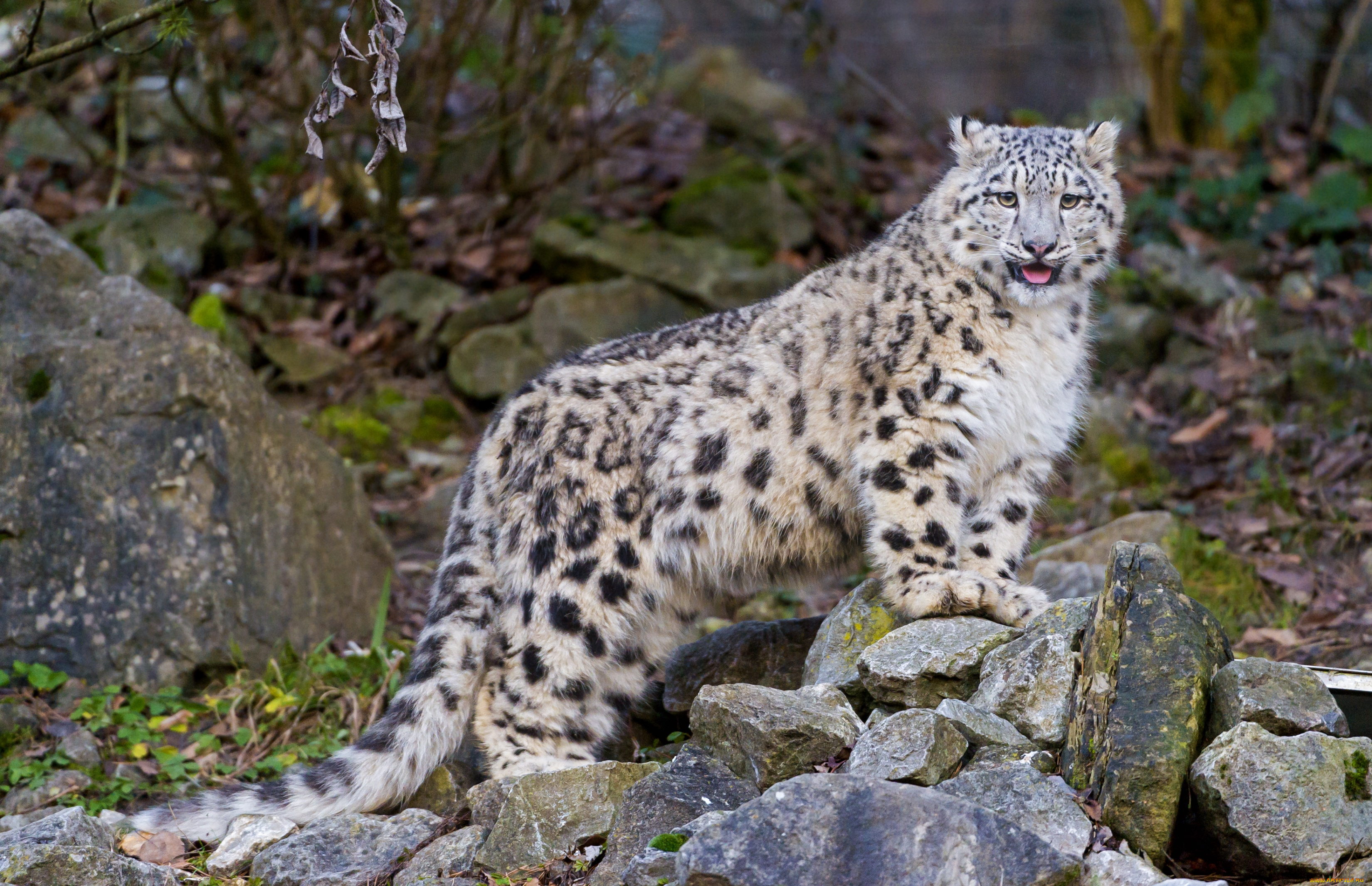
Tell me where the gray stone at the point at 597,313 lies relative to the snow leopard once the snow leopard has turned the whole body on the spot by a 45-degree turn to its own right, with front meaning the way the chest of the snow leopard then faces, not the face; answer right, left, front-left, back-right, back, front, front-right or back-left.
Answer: back-left

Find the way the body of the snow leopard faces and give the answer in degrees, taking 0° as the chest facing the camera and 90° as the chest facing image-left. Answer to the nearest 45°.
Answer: approximately 270°

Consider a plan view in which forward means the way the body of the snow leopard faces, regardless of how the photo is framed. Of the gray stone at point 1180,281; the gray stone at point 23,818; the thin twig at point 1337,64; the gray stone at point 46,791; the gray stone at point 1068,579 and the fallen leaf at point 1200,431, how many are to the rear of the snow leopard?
2

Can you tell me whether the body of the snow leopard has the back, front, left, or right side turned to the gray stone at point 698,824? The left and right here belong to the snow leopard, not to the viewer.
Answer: right

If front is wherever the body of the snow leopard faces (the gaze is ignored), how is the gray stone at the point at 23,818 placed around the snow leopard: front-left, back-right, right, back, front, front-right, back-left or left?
back

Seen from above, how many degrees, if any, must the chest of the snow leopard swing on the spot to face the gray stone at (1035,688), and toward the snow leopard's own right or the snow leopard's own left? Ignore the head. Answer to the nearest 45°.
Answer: approximately 45° to the snow leopard's own right

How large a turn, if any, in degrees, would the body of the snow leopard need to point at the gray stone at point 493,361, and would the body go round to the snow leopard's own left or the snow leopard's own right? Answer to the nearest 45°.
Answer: approximately 90° to the snow leopard's own left

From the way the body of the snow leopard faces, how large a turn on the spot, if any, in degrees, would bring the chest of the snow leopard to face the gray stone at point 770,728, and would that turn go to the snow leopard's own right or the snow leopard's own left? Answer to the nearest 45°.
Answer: approximately 90° to the snow leopard's own right

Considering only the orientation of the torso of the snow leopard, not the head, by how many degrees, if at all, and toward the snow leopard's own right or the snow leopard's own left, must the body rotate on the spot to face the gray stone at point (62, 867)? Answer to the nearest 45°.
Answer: approximately 135° to the snow leopard's own right
